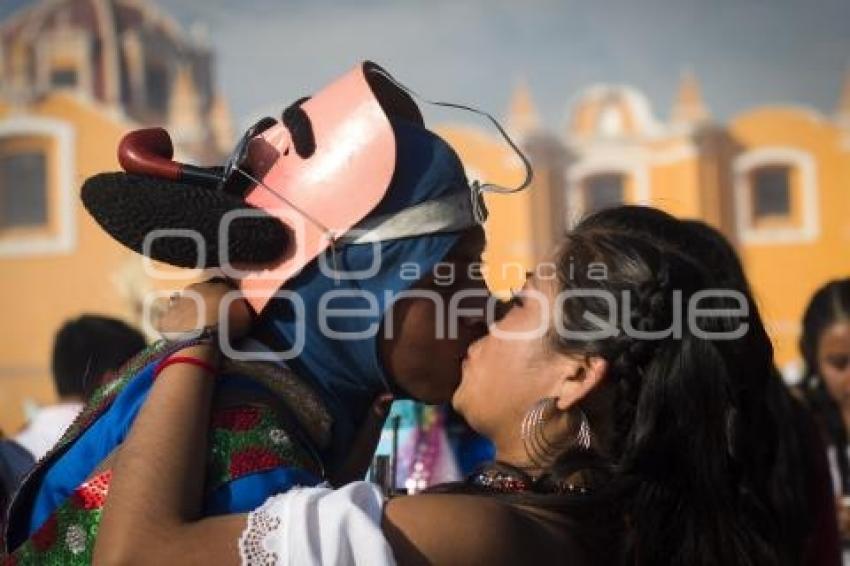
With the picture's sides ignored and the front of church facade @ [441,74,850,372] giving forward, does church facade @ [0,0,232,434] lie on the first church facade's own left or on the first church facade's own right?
on the first church facade's own right

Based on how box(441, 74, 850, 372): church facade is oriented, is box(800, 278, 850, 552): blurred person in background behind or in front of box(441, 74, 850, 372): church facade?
in front

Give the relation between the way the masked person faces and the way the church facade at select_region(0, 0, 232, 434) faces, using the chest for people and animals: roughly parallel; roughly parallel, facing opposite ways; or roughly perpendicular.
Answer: roughly perpendicular

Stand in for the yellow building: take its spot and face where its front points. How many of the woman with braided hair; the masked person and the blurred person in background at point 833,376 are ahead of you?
3

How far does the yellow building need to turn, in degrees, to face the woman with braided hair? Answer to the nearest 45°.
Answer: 0° — it already faces them

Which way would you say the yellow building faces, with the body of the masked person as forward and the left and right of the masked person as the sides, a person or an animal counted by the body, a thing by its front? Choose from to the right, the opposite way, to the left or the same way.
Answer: to the right

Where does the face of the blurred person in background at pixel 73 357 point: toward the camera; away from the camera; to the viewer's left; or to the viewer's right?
away from the camera

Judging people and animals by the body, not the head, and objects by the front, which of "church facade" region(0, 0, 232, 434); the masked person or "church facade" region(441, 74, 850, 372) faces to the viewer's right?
the masked person

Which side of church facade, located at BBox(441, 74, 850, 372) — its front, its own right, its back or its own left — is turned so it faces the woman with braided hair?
front

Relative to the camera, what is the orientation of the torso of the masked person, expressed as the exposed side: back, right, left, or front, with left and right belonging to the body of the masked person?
right

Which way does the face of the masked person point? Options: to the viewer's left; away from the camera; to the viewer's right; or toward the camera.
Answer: to the viewer's right

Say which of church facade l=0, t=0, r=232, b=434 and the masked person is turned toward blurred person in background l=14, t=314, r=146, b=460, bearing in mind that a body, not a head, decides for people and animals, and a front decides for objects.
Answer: the church facade

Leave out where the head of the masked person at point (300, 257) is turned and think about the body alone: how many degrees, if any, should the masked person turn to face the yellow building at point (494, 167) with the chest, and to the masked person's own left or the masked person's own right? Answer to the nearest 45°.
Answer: approximately 90° to the masked person's own left

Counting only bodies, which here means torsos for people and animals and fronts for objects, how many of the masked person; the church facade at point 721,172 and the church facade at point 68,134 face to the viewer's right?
1
